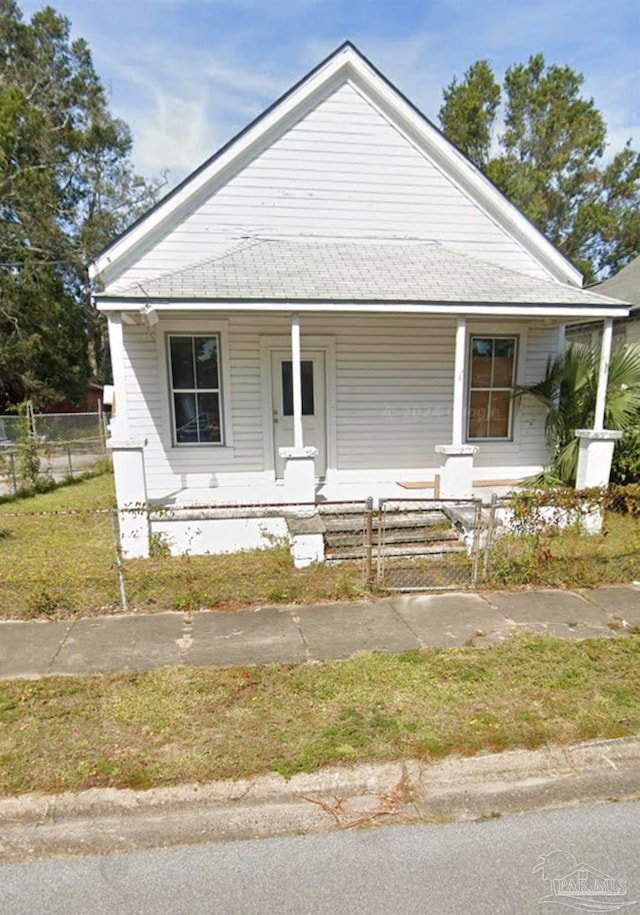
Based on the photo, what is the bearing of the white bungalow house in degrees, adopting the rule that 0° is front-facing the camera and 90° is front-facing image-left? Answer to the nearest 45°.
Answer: approximately 0°

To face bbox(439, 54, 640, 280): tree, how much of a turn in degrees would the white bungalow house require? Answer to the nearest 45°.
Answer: approximately 135° to its left

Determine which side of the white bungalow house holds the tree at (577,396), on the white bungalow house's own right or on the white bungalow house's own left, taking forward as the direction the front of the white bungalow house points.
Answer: on the white bungalow house's own left

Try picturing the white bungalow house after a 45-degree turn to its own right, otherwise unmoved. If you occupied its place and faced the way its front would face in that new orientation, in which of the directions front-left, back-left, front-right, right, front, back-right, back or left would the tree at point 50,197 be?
right

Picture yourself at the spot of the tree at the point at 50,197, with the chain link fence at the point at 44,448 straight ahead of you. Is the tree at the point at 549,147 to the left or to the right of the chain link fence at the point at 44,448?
left
